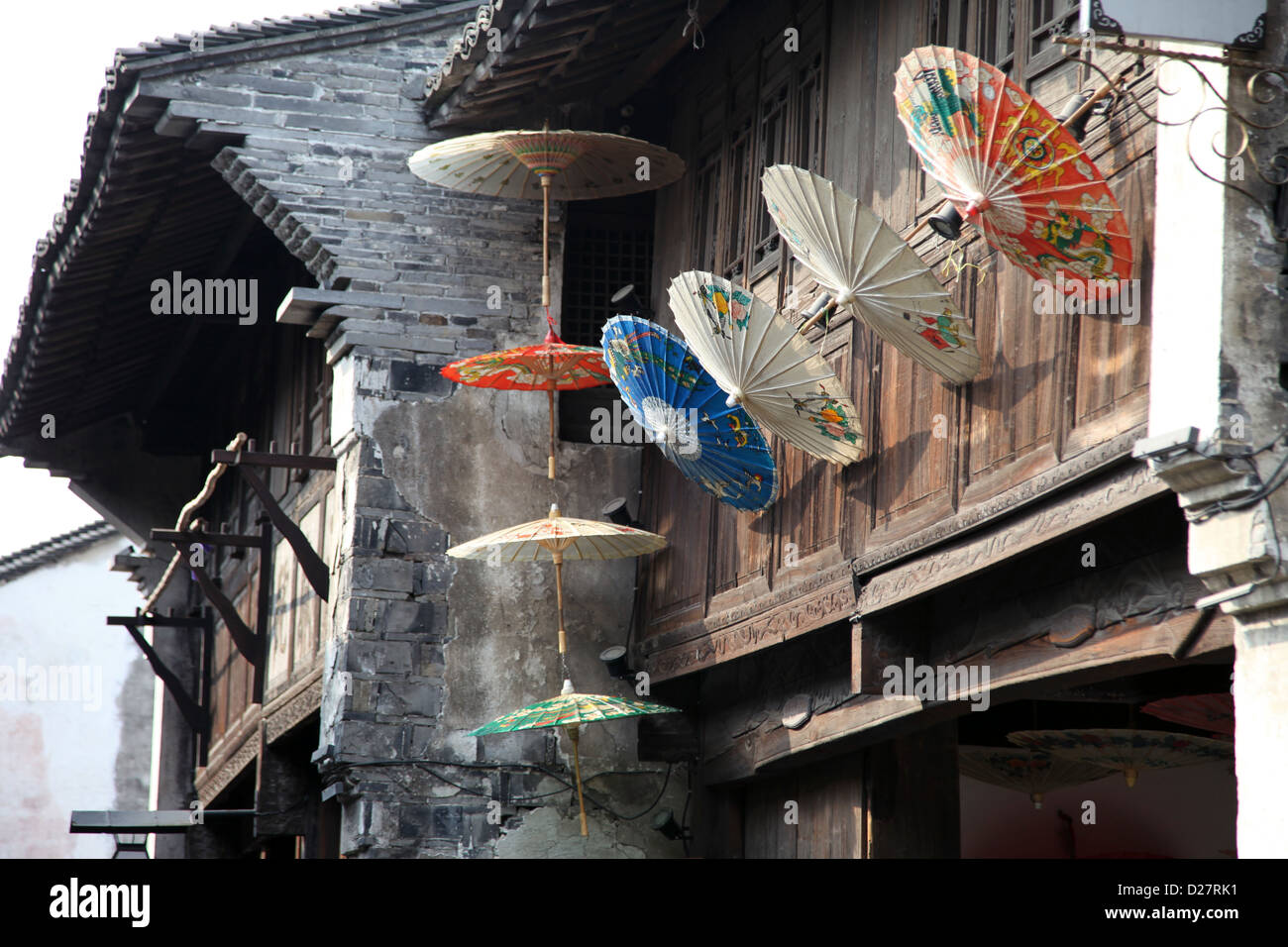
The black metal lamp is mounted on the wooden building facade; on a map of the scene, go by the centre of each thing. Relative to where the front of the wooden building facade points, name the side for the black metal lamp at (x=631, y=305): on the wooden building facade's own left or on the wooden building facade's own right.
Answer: on the wooden building facade's own right

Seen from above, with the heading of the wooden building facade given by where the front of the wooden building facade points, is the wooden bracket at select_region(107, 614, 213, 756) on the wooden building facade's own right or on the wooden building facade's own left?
on the wooden building facade's own right

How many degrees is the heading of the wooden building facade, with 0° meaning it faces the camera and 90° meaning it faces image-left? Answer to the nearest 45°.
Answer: approximately 45°
